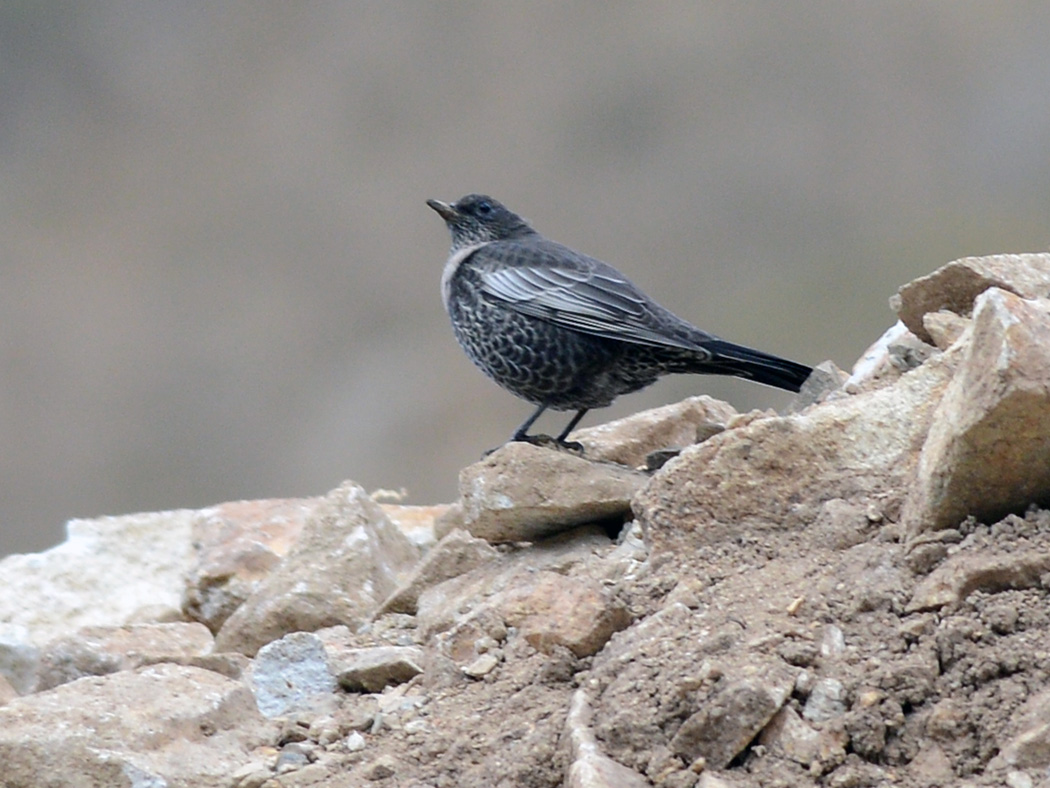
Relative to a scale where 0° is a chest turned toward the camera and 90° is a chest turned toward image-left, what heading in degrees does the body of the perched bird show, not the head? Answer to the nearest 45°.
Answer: approximately 90°

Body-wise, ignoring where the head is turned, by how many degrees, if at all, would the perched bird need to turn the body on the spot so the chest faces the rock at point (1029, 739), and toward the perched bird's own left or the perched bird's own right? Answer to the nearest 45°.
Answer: approximately 90° to the perched bird's own left

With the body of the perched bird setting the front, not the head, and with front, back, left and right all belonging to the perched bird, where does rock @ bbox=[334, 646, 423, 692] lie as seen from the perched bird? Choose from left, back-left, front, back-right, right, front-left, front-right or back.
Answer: left

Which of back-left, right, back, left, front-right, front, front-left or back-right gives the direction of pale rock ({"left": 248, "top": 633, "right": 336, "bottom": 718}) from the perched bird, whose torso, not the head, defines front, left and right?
left

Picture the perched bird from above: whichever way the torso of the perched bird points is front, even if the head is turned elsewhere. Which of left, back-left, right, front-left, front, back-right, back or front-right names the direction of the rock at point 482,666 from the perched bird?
left

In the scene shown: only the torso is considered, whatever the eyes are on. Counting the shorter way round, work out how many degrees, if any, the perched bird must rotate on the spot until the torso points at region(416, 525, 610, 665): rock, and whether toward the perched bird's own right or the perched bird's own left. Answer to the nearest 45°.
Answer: approximately 90° to the perched bird's own left
